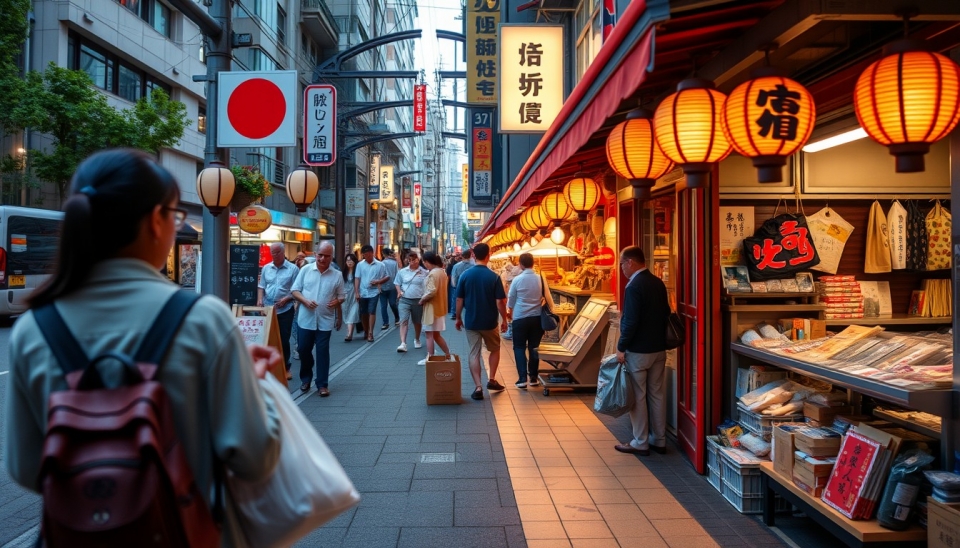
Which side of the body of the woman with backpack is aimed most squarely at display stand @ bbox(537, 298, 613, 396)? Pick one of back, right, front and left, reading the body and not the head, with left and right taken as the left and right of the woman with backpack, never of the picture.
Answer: front

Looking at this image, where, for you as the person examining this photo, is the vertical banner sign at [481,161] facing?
facing the viewer

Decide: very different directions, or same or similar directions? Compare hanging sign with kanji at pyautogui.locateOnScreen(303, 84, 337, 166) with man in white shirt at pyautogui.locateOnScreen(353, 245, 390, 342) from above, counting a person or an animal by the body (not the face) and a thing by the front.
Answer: same or similar directions

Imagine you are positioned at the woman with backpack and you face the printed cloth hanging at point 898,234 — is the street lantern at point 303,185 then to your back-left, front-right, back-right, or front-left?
front-left

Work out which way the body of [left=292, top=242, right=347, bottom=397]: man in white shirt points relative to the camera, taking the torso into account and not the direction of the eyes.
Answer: toward the camera

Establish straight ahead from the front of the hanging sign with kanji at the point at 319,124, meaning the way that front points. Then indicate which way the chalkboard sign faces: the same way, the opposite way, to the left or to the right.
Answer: the same way

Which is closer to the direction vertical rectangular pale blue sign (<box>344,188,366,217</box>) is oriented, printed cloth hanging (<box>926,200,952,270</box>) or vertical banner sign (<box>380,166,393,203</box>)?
the printed cloth hanging

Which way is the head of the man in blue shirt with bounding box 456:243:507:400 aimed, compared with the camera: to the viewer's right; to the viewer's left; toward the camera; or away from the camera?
away from the camera

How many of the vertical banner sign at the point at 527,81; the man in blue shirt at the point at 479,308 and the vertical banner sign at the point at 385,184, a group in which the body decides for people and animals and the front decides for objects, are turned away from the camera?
1

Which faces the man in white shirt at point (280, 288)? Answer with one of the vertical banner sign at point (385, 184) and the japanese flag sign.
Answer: the vertical banner sign

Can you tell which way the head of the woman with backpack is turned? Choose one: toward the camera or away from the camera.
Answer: away from the camera

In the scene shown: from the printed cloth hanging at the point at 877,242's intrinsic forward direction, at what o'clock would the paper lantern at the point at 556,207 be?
The paper lantern is roughly at 4 o'clock from the printed cloth hanging.

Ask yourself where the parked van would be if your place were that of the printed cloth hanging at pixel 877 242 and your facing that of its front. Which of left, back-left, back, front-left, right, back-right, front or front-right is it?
right

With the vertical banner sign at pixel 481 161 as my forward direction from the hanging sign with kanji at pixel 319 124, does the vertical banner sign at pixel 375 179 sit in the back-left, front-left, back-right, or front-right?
front-left

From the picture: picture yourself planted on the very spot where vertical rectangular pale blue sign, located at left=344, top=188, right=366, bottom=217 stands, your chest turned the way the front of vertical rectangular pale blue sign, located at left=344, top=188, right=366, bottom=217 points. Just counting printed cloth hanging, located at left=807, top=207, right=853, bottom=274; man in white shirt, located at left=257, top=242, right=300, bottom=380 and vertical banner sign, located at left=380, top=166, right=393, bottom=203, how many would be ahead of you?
2

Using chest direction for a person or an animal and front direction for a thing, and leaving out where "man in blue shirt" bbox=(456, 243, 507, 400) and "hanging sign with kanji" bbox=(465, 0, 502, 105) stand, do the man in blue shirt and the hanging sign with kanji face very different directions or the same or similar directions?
very different directions

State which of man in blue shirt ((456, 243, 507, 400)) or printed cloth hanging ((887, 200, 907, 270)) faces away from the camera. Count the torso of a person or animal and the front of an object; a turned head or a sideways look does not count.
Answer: the man in blue shirt

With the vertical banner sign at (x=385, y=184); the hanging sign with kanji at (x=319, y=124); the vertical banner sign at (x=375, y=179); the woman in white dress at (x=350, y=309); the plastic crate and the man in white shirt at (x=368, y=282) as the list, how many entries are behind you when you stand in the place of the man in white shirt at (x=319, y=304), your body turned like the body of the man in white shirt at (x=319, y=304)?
5

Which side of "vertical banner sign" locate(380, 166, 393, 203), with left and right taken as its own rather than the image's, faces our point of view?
front

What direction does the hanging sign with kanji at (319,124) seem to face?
toward the camera
